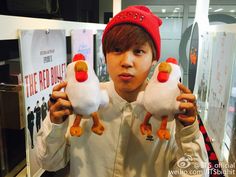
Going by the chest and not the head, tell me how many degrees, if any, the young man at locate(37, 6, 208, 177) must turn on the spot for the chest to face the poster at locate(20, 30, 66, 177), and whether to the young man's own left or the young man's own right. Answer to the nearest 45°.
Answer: approximately 135° to the young man's own right

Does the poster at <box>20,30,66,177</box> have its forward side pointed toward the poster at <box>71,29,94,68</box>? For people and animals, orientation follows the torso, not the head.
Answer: no

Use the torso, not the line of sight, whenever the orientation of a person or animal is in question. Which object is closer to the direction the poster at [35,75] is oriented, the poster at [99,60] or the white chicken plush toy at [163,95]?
the white chicken plush toy

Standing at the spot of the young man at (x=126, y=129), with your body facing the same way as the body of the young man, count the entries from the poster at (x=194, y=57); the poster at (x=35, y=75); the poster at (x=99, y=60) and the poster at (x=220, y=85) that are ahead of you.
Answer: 0

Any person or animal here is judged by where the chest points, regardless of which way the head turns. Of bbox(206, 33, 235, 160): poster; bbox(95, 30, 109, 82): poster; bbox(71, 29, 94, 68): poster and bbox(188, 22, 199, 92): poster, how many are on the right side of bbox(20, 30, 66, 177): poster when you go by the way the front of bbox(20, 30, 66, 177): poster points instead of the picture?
0

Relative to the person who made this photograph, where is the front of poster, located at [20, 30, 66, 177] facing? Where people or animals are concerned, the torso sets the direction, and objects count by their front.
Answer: facing the viewer and to the right of the viewer

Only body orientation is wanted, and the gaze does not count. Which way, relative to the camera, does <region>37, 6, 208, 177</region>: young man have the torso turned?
toward the camera

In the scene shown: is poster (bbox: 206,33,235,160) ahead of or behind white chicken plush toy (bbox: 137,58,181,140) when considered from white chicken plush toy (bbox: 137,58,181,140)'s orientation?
behind

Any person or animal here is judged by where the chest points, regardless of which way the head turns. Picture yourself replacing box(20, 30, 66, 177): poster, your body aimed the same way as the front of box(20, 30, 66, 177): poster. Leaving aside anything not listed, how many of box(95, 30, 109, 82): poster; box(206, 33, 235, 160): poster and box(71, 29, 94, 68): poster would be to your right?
0

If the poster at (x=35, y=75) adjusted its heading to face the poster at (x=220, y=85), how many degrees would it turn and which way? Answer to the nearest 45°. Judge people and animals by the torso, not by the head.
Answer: approximately 45° to its left

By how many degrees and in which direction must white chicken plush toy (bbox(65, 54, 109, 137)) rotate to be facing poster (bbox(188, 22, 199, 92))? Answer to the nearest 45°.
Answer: approximately 135° to its left

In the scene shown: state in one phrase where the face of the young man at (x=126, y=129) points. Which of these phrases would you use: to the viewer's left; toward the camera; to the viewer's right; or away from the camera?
toward the camera

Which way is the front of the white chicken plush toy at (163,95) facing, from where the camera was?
facing the viewer

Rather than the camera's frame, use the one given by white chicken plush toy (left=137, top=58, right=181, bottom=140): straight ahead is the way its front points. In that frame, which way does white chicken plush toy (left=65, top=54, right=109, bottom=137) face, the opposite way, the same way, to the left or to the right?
the same way
